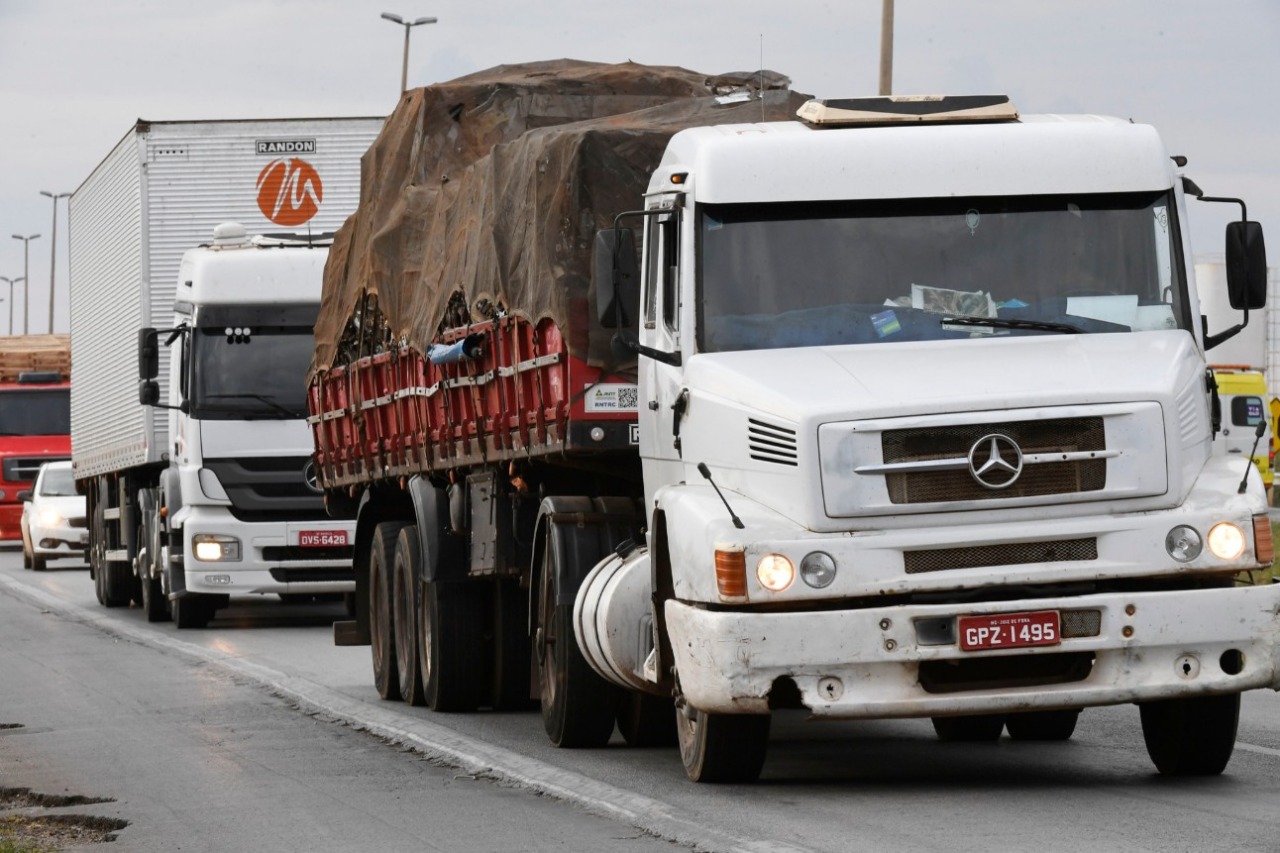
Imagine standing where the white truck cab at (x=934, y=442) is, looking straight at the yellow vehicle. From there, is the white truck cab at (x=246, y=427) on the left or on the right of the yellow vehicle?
left

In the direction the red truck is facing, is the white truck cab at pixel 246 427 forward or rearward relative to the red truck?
forward

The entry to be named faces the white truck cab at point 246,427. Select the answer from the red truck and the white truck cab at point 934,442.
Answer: the red truck

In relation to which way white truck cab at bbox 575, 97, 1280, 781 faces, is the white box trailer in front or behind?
behind

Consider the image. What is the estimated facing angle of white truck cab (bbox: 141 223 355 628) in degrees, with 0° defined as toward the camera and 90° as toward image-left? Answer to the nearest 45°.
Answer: approximately 0°

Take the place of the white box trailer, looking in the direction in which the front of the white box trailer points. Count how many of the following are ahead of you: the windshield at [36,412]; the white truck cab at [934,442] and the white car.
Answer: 1

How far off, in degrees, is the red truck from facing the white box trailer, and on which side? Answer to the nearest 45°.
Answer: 0° — it already faces it

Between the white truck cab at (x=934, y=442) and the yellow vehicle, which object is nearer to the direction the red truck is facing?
the white truck cab

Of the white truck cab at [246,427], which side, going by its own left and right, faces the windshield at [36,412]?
back

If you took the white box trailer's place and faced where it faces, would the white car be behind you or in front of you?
behind

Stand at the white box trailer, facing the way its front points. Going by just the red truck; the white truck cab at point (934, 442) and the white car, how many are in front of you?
1

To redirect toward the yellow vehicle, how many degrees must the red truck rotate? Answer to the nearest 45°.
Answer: approximately 45° to its left
